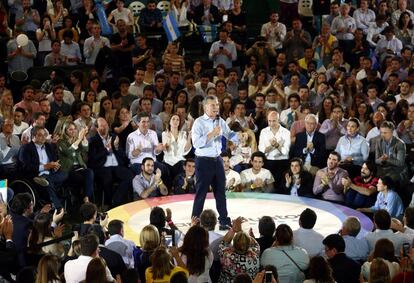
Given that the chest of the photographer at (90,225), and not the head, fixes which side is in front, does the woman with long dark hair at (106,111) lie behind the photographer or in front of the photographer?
in front

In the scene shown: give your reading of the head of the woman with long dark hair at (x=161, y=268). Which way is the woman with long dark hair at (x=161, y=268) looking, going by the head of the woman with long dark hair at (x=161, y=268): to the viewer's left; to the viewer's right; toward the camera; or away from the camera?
away from the camera

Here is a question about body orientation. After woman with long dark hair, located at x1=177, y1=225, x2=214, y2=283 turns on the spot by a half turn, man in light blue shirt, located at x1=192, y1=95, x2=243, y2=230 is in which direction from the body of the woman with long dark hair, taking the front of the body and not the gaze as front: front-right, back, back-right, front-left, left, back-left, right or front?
back

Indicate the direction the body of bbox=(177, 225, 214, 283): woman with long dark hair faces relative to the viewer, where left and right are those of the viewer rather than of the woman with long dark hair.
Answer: facing away from the viewer

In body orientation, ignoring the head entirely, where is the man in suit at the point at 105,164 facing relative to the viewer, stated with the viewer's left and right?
facing the viewer and to the right of the viewer

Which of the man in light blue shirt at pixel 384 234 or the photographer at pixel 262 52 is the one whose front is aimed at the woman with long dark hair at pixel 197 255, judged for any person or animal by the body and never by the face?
the photographer

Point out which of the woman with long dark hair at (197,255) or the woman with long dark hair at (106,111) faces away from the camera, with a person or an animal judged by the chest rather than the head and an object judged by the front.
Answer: the woman with long dark hair at (197,255)

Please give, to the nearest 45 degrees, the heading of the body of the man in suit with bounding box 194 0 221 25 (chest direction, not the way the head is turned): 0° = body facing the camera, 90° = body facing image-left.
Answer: approximately 0°

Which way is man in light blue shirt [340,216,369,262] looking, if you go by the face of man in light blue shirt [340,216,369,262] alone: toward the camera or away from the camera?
away from the camera

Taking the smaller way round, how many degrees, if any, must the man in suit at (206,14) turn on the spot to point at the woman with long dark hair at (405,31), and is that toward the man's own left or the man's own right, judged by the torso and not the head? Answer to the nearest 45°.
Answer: approximately 90° to the man's own left

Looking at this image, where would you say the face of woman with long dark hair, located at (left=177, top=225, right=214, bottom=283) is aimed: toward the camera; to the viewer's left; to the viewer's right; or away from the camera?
away from the camera

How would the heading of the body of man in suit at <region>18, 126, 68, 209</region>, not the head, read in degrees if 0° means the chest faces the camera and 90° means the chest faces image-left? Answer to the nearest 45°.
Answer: approximately 315°

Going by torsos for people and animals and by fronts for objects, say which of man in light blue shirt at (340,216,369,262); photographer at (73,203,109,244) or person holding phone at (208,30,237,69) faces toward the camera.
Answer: the person holding phone

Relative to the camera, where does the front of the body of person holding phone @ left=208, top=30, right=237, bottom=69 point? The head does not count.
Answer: toward the camera

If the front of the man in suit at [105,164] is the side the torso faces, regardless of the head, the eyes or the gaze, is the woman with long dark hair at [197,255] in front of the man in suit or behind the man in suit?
in front

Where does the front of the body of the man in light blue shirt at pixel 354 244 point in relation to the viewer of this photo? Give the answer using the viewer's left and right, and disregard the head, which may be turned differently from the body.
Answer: facing away from the viewer and to the left of the viewer
